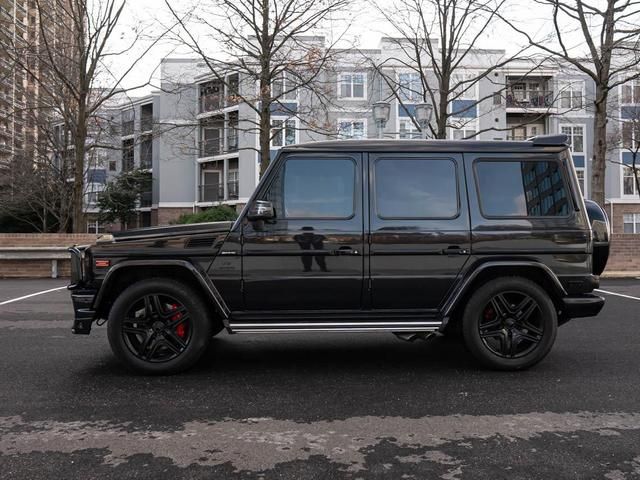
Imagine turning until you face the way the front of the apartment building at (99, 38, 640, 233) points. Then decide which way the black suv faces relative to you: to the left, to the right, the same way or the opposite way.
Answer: to the right

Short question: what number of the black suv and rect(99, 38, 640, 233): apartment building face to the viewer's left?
1

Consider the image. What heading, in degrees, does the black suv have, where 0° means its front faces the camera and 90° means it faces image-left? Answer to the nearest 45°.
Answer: approximately 90°

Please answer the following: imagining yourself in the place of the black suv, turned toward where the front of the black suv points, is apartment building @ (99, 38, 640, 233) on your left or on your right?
on your right

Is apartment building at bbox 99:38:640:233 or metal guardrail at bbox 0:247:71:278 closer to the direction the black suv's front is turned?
the metal guardrail

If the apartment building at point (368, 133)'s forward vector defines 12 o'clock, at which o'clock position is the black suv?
The black suv is roughly at 12 o'clock from the apartment building.

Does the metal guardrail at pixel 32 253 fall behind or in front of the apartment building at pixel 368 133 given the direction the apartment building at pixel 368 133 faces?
in front

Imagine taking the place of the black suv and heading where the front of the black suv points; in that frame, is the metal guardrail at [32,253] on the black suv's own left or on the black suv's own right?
on the black suv's own right
